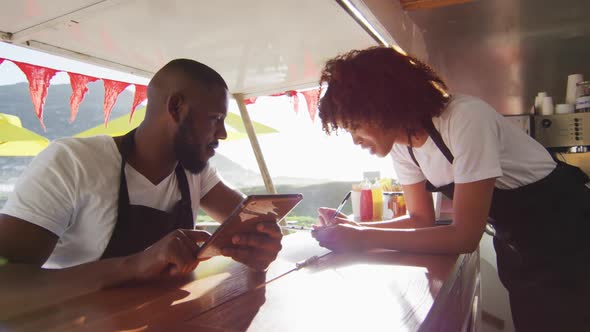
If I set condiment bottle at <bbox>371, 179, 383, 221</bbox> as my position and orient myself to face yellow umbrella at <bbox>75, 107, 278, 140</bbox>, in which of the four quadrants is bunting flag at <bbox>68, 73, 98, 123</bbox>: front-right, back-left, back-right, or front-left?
front-left

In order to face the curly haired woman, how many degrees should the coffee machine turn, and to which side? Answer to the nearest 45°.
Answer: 0° — it already faces them

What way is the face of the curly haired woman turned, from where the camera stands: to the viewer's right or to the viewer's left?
to the viewer's left

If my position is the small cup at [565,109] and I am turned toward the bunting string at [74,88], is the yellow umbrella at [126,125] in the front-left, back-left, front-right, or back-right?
front-right

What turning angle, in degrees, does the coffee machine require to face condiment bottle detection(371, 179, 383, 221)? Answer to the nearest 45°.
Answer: approximately 45° to its right

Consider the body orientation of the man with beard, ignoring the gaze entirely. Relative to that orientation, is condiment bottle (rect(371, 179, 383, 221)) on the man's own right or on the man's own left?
on the man's own left

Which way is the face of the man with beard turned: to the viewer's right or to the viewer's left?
to the viewer's right

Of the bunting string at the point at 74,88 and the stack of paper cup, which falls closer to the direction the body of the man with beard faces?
the stack of paper cup

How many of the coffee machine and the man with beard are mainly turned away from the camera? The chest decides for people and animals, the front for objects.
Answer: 0

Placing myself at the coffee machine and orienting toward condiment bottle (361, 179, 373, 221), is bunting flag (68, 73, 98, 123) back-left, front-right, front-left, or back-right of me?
front-right

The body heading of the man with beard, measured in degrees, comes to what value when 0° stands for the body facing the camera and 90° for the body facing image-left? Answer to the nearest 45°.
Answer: approximately 315°

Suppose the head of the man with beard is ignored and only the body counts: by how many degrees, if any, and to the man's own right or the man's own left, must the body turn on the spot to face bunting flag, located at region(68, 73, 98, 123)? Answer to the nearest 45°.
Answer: approximately 135° to the man's own left
